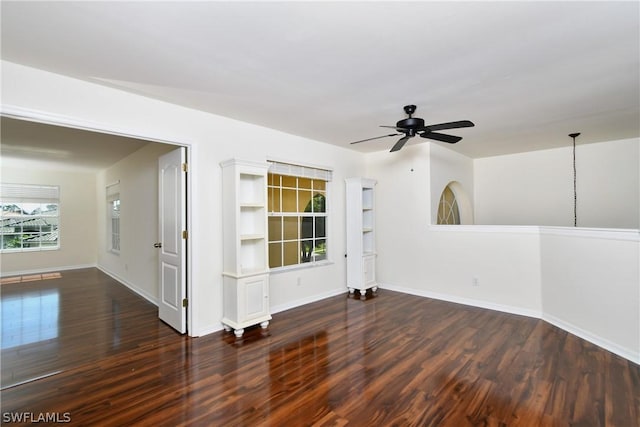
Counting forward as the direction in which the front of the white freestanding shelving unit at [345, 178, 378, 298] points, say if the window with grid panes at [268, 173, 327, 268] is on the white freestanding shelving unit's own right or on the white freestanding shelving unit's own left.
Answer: on the white freestanding shelving unit's own right

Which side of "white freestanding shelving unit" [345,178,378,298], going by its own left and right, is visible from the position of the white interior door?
right

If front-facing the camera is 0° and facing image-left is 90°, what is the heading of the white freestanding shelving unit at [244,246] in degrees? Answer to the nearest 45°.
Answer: approximately 315°

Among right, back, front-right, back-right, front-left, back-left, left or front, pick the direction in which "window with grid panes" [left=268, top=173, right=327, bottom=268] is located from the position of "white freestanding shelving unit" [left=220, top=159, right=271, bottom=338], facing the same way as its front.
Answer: left

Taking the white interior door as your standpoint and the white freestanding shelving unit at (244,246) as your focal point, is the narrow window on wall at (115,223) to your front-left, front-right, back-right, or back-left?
back-left

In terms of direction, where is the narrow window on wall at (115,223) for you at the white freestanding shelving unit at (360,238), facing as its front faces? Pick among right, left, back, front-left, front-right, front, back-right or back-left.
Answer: back-right

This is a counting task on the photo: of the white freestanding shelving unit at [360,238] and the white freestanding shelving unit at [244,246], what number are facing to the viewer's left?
0

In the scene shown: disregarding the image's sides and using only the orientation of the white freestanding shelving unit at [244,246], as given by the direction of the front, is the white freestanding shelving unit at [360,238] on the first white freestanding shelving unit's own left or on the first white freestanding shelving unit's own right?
on the first white freestanding shelving unit's own left

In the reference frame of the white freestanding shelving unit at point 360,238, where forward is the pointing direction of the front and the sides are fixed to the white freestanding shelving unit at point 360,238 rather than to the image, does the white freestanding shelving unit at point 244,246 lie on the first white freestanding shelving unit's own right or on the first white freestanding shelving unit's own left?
on the first white freestanding shelving unit's own right

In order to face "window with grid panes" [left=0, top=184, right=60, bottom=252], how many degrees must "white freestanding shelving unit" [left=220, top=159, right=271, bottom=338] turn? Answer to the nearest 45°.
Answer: approximately 180°
